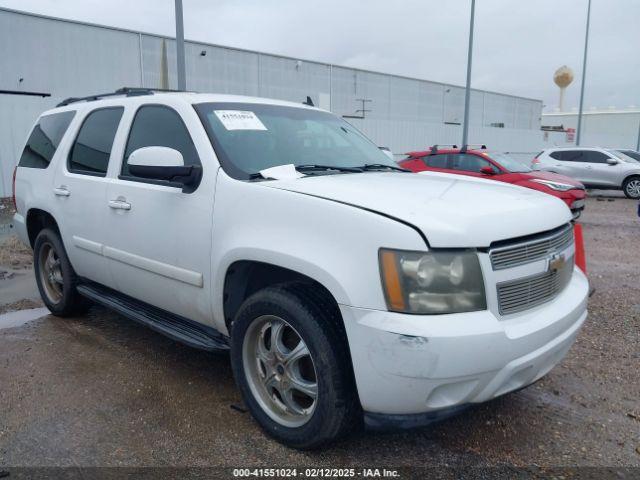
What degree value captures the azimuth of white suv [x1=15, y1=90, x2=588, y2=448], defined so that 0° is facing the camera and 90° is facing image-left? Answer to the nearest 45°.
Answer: approximately 315°

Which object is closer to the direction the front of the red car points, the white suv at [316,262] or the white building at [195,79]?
the white suv

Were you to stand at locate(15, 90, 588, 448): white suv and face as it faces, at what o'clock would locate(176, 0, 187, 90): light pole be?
The light pole is roughly at 7 o'clock from the white suv.

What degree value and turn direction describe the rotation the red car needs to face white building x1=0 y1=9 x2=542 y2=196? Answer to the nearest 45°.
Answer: approximately 180°

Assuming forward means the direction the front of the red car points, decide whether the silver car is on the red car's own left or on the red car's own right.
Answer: on the red car's own left

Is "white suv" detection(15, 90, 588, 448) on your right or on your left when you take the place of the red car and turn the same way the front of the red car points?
on your right

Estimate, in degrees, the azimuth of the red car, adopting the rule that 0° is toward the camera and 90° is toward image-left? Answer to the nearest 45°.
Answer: approximately 315°
